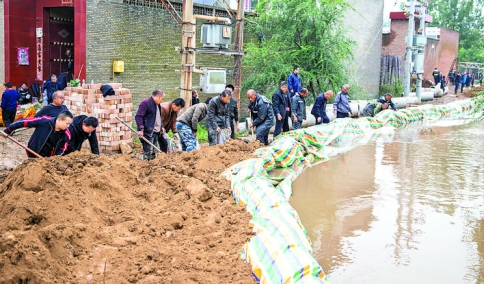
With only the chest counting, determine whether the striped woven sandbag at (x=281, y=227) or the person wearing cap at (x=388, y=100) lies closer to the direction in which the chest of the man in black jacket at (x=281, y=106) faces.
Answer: the striped woven sandbag

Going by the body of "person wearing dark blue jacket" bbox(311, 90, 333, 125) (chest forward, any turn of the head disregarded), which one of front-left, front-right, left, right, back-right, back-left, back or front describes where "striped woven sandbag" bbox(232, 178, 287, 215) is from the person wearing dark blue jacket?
front-right

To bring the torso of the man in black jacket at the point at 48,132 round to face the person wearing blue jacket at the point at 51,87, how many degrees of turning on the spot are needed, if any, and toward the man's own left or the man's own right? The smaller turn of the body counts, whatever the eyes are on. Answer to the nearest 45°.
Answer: approximately 135° to the man's own left

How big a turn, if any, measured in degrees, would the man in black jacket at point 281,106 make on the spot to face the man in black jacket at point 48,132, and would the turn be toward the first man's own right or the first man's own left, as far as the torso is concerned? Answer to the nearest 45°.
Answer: approximately 90° to the first man's own right

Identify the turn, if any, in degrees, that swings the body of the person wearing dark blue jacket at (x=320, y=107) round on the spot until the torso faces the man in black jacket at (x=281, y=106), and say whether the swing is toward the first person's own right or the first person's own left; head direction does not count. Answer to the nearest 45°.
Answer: approximately 90° to the first person's own right

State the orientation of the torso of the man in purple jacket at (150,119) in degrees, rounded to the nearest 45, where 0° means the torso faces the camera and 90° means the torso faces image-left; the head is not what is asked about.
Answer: approximately 315°

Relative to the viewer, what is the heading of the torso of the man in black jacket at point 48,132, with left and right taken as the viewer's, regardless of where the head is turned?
facing the viewer and to the right of the viewer

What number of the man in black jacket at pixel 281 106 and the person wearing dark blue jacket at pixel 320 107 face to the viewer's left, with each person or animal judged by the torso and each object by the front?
0

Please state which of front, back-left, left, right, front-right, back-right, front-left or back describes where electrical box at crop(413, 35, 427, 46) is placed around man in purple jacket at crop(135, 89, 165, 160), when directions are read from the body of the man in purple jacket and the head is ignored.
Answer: left

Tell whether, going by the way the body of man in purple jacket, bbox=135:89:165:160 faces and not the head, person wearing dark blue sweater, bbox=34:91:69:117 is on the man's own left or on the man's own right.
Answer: on the man's own right

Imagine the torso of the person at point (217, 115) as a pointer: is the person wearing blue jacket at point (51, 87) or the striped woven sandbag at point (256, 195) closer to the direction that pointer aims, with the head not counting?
the striped woven sandbag

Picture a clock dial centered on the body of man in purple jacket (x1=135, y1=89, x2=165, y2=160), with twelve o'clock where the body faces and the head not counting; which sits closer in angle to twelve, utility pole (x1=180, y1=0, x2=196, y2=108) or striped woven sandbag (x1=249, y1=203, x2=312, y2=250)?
the striped woven sandbag

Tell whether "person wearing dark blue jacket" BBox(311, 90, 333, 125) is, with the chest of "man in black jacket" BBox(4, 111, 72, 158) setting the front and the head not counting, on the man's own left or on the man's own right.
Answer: on the man's own left
